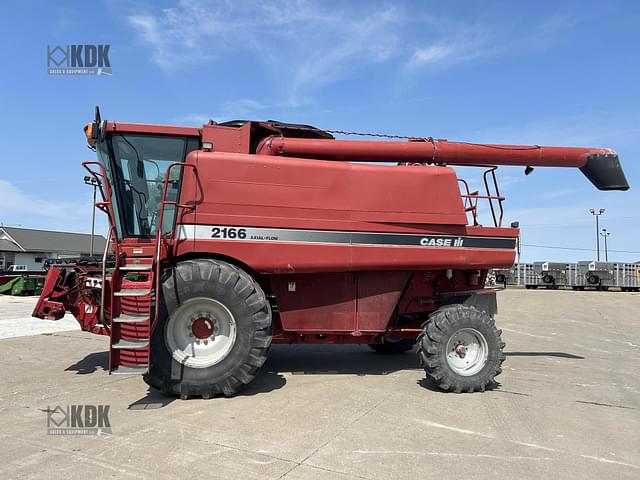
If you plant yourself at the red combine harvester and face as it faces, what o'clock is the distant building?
The distant building is roughly at 2 o'clock from the red combine harvester.

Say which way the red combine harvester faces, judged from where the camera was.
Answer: facing to the left of the viewer
